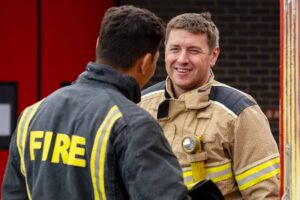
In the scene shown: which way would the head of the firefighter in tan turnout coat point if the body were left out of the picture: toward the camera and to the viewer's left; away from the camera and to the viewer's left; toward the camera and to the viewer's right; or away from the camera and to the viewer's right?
toward the camera and to the viewer's left

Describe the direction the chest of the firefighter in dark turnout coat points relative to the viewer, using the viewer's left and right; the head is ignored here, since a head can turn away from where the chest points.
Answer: facing away from the viewer and to the right of the viewer

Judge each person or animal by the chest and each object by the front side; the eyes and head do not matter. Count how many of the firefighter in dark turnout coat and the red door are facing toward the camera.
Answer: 1

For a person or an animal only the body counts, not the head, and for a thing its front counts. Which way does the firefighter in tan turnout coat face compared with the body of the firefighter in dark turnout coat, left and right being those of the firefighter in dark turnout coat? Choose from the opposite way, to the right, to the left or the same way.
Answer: the opposite way

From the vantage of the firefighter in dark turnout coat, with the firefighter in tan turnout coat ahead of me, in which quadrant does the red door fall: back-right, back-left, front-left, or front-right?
front-left

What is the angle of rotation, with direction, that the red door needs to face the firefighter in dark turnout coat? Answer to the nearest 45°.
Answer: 0° — it already faces them

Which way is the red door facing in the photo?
toward the camera

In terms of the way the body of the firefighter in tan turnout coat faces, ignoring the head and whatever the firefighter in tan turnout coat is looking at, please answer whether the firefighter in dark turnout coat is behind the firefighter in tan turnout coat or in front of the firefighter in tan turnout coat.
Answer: in front

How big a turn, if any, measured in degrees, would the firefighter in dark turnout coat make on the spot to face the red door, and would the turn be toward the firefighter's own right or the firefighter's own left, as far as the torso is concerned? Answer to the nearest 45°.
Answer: approximately 45° to the firefighter's own left

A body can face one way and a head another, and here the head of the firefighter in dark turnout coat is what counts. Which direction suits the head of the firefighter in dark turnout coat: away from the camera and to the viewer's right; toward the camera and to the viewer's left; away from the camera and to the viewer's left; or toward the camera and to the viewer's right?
away from the camera and to the viewer's right

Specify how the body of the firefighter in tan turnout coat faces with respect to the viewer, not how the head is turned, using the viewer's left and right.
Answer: facing the viewer and to the left of the viewer
